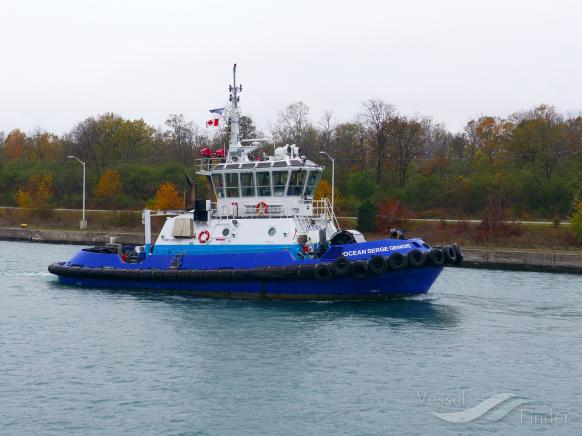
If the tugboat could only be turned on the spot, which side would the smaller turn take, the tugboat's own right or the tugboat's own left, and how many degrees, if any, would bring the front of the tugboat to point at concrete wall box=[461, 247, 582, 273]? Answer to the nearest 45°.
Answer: approximately 45° to the tugboat's own left

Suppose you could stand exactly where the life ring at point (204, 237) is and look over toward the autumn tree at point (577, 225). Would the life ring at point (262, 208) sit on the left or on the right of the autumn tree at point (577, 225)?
right

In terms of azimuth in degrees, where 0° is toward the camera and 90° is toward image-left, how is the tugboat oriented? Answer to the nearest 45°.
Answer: approximately 270°

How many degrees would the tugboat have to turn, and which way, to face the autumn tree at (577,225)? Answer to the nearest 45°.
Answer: approximately 45° to its left
